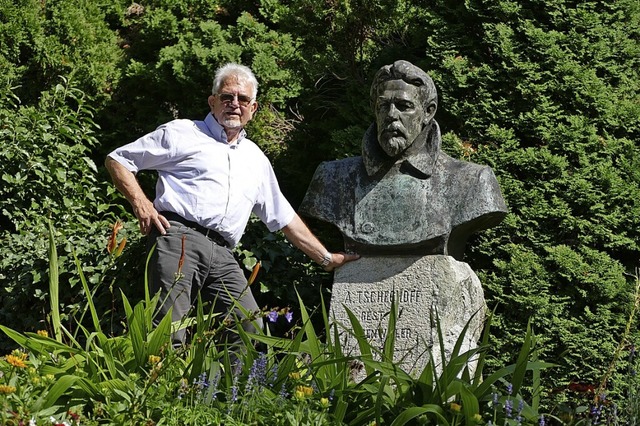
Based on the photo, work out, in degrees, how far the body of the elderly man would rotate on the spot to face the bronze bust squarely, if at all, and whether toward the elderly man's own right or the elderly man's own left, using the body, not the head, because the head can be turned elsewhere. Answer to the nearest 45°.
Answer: approximately 45° to the elderly man's own left

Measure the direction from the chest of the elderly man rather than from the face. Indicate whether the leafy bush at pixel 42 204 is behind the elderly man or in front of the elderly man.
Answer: behind

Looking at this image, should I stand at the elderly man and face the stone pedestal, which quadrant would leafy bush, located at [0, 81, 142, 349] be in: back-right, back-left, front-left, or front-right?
back-left

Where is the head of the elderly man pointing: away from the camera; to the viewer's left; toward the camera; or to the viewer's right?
toward the camera

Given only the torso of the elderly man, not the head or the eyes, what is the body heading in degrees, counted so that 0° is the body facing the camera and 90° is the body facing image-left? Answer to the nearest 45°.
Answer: approximately 315°

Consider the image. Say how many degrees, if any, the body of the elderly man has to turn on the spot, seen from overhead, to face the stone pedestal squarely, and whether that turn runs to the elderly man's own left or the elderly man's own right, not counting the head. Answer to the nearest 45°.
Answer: approximately 45° to the elderly man's own left
